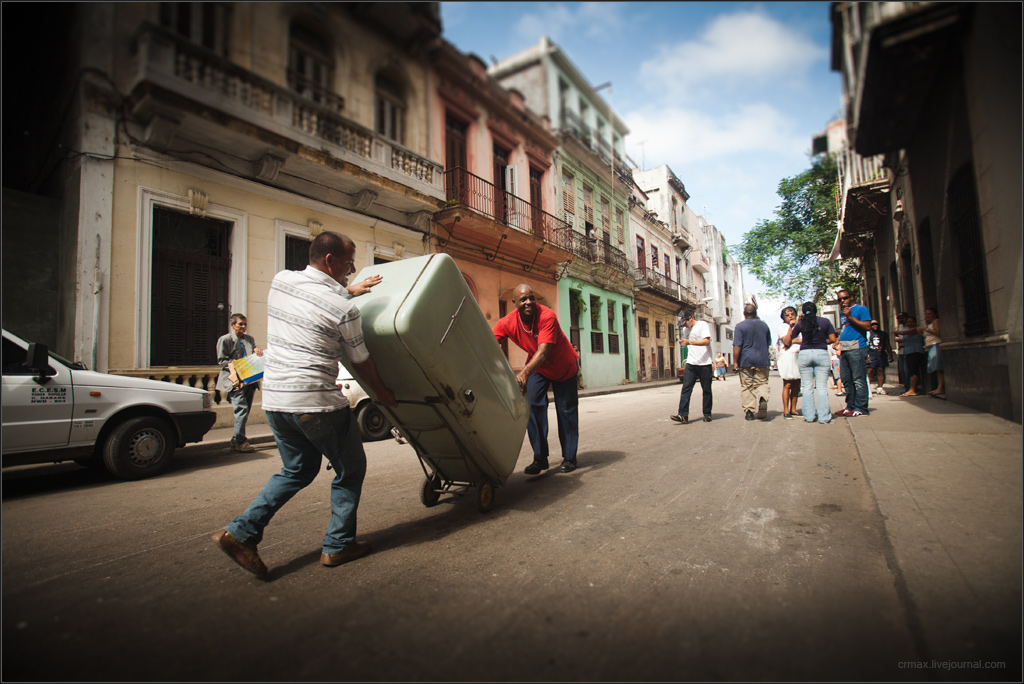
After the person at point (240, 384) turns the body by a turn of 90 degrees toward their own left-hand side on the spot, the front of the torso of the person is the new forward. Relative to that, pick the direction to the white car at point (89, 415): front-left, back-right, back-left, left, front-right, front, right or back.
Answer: back

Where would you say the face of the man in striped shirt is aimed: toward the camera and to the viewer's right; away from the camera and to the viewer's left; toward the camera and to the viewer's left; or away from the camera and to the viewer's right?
away from the camera and to the viewer's right

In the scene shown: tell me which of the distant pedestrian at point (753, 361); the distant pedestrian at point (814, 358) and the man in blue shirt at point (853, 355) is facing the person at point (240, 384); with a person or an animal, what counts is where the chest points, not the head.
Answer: the man in blue shirt

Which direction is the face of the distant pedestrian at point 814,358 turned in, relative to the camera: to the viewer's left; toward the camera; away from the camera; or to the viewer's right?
away from the camera

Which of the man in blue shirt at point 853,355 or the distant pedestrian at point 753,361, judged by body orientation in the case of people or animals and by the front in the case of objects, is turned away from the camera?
the distant pedestrian

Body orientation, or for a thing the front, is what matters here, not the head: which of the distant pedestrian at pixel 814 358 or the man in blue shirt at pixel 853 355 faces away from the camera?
the distant pedestrian

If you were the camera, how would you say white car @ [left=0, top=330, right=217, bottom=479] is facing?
facing to the right of the viewer

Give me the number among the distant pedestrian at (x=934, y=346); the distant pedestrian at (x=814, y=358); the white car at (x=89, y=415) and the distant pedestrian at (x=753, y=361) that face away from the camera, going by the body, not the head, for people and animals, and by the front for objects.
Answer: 2

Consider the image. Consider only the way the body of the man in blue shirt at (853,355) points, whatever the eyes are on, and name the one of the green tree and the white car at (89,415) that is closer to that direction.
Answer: the white car
